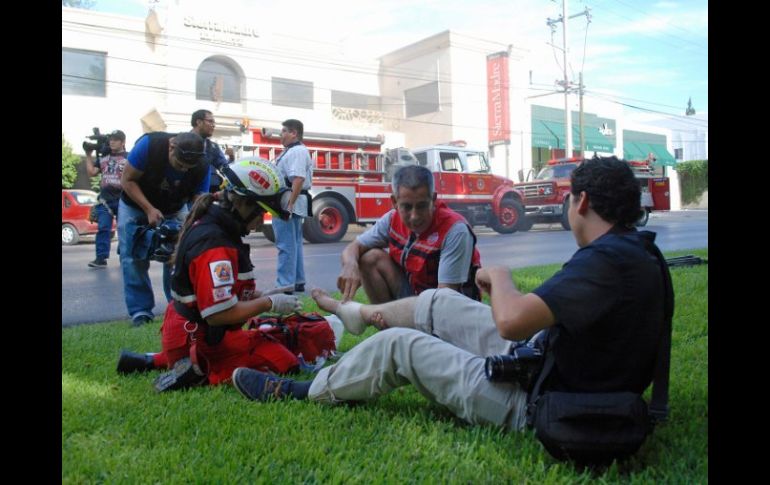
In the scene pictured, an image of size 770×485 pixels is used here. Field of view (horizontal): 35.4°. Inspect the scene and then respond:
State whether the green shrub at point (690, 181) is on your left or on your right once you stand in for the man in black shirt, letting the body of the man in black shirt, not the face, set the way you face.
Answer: on your right

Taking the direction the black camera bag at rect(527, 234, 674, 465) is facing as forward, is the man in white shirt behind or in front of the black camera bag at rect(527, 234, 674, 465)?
behind

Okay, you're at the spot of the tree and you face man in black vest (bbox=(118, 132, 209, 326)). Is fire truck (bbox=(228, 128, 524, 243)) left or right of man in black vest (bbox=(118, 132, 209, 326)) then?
left

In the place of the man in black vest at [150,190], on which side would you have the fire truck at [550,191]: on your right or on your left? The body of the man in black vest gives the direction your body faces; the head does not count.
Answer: on your left

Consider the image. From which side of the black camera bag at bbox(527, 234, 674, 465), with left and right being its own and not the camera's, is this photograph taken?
front

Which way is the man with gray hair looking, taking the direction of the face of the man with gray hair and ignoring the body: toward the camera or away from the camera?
toward the camera

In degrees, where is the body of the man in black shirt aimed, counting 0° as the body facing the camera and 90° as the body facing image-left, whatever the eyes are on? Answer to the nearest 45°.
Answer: approximately 135°

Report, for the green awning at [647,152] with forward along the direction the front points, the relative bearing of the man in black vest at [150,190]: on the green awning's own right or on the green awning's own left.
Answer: on the green awning's own right
